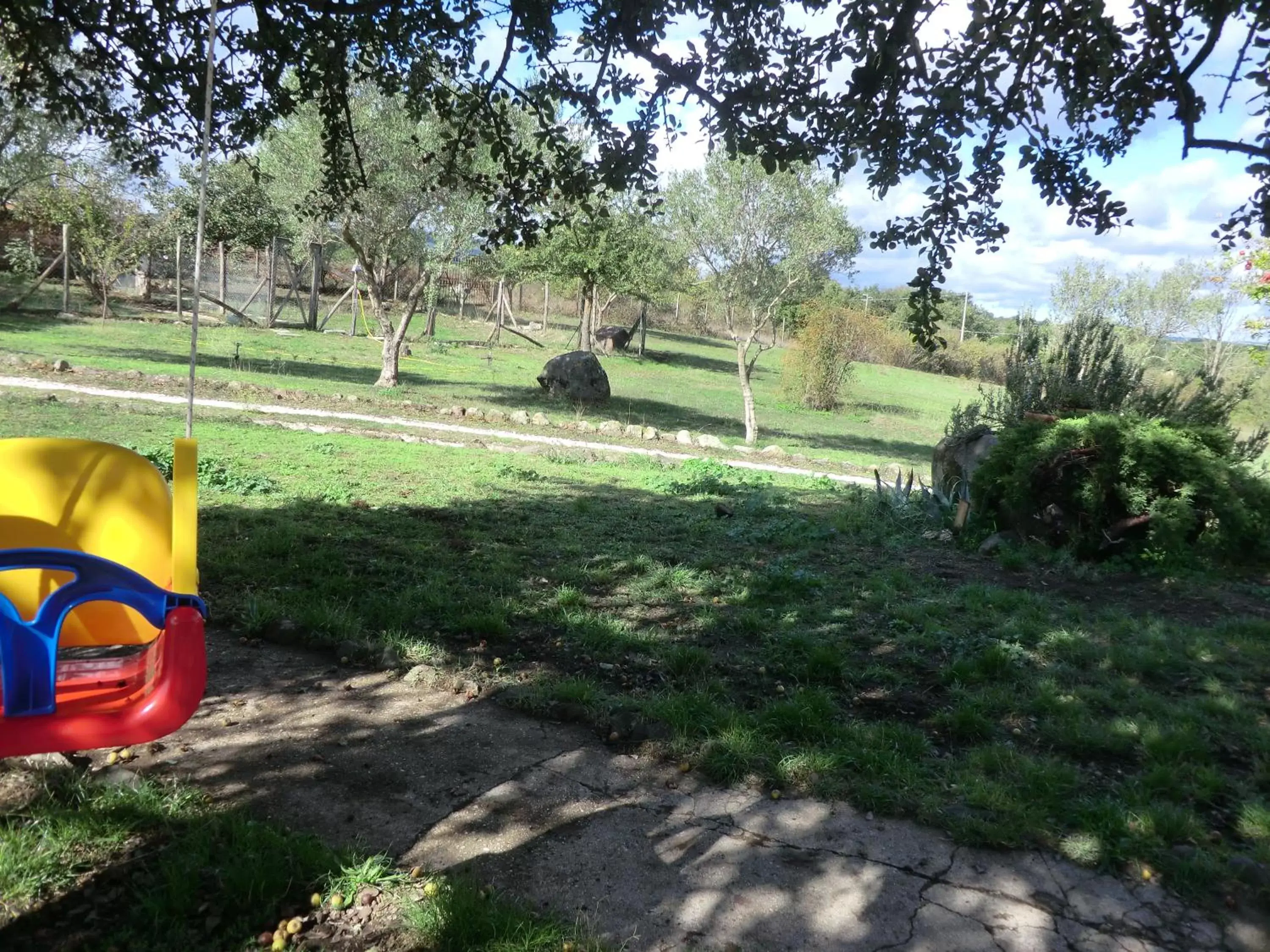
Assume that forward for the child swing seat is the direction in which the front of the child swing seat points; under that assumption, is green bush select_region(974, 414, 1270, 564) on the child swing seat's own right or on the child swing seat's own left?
on the child swing seat's own left

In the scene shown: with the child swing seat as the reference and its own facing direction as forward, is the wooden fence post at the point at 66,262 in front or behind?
behind

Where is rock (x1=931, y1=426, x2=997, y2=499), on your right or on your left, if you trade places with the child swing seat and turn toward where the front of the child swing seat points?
on your left

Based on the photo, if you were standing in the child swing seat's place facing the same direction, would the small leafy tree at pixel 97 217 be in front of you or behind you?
behind

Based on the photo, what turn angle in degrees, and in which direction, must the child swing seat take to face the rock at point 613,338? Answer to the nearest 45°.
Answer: approximately 135° to its left
